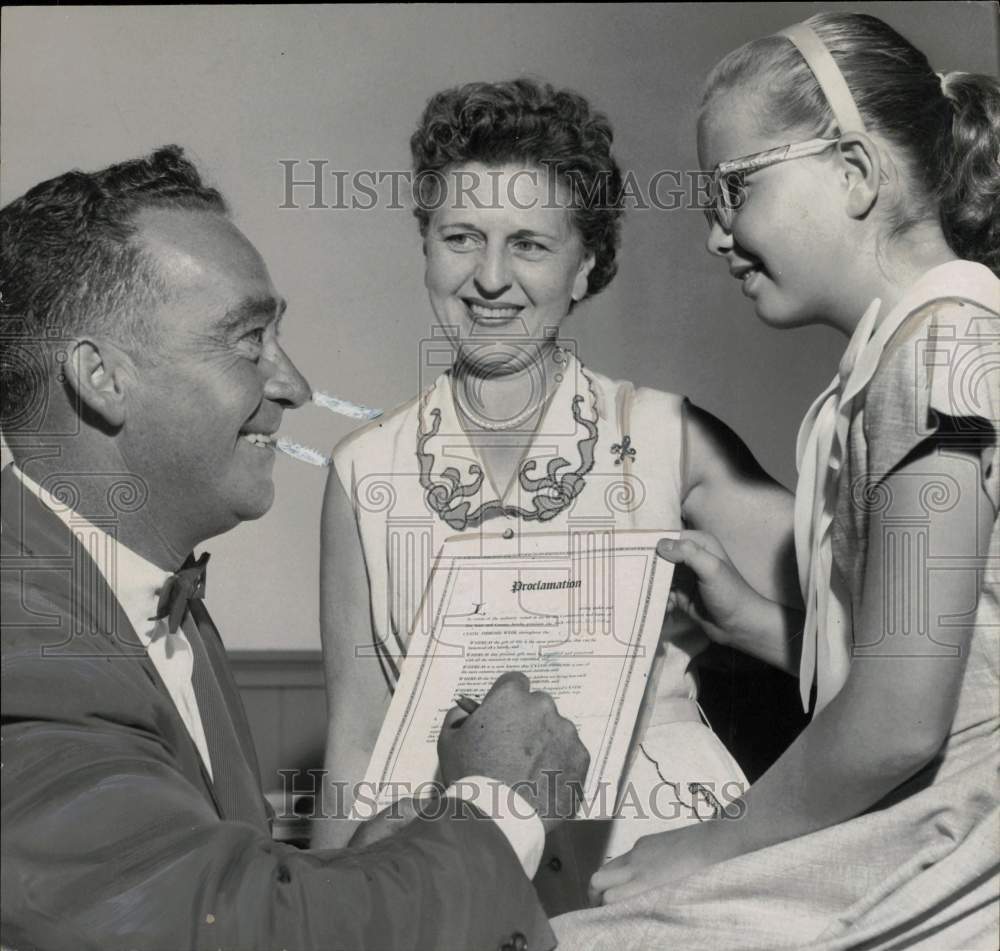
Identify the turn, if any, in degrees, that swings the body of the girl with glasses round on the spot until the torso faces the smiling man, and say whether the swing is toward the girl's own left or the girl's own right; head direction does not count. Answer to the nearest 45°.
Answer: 0° — they already face them

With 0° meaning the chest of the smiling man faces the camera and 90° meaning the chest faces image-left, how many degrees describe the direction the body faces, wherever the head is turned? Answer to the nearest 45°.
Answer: approximately 270°

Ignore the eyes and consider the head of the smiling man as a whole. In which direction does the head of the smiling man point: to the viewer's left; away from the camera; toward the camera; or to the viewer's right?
to the viewer's right

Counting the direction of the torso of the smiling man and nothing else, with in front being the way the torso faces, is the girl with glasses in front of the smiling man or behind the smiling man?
in front

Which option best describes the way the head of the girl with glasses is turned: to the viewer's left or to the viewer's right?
to the viewer's left

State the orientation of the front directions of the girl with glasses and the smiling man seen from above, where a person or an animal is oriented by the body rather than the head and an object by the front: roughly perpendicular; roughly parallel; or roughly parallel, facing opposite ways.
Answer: roughly parallel, facing opposite ways

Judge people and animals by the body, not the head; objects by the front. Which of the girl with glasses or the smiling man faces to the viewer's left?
the girl with glasses

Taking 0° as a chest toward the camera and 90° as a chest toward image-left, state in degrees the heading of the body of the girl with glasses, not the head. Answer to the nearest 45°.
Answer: approximately 90°

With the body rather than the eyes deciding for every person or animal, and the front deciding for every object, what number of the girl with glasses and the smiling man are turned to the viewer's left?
1
